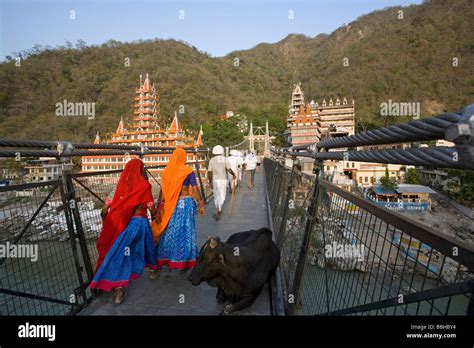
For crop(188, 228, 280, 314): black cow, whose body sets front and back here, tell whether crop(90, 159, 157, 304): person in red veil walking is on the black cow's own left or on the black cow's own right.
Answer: on the black cow's own right

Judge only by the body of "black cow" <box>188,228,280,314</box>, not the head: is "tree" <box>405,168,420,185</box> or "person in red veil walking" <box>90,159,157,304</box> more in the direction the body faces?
the person in red veil walking

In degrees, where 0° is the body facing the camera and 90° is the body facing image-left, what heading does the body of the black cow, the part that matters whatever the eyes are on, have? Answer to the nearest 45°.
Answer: approximately 45°

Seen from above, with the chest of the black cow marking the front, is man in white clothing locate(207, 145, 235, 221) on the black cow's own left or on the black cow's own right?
on the black cow's own right

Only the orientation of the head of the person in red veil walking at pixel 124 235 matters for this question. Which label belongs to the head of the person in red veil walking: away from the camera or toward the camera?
away from the camera
